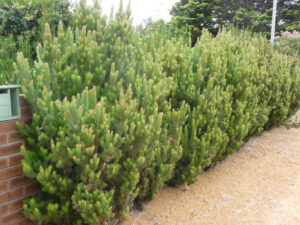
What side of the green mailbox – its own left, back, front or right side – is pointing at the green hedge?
left

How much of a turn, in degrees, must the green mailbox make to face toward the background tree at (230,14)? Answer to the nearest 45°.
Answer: approximately 135° to its left

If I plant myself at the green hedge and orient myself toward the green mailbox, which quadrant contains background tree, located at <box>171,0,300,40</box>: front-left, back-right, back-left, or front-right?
back-right

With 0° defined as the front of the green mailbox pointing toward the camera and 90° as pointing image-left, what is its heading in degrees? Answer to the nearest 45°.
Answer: approximately 0°

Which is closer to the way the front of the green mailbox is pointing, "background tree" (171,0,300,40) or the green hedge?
the green hedge
